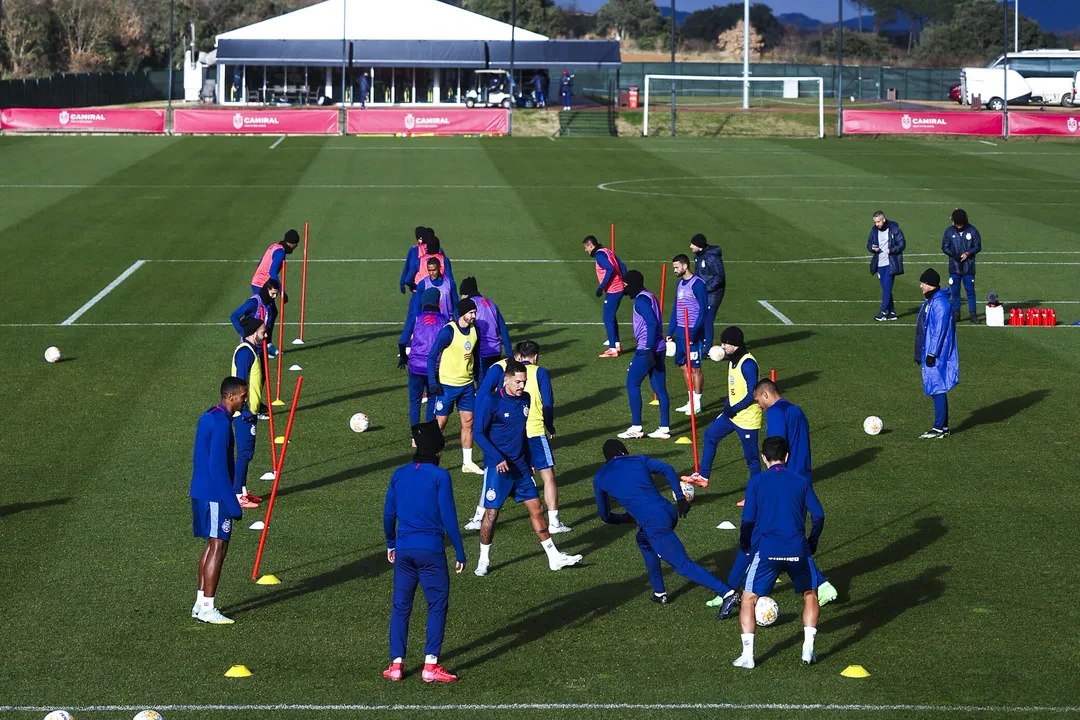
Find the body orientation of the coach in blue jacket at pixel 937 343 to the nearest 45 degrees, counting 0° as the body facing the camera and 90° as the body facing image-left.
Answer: approximately 90°

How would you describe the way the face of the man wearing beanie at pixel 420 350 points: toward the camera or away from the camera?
away from the camera

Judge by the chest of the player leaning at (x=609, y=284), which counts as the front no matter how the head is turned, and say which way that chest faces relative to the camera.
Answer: to the viewer's left

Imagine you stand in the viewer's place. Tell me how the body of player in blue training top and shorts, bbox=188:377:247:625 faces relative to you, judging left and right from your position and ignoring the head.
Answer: facing to the right of the viewer

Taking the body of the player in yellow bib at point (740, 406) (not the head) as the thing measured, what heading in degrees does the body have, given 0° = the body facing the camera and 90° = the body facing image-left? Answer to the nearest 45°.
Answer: approximately 90°

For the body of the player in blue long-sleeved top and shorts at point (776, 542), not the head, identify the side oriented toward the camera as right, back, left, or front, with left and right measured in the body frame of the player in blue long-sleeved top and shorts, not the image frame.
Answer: back
